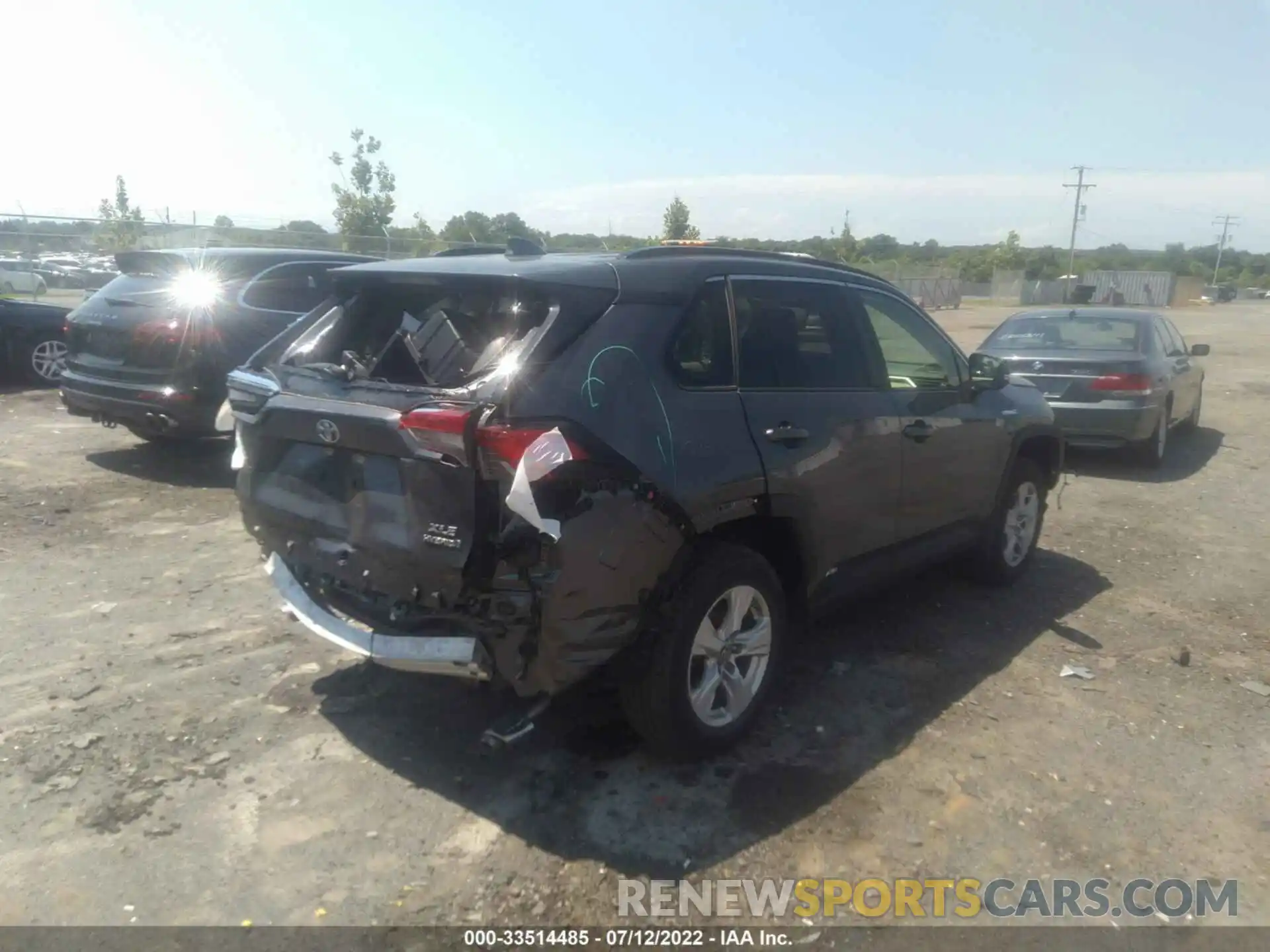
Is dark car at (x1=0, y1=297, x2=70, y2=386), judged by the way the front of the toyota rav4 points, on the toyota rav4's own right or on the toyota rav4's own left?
on the toyota rav4's own left

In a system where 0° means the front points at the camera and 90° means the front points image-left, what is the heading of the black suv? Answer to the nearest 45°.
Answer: approximately 225°

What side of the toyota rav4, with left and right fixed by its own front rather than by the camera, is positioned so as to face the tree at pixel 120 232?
left

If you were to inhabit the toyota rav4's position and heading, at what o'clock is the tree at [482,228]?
The tree is roughly at 10 o'clock from the toyota rav4.

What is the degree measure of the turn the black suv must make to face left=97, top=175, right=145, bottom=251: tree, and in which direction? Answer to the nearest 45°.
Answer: approximately 45° to its left

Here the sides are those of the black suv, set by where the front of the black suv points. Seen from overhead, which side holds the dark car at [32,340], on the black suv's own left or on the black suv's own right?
on the black suv's own left

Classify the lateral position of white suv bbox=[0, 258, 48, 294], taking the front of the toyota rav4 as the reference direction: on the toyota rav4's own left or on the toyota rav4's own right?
on the toyota rav4's own left

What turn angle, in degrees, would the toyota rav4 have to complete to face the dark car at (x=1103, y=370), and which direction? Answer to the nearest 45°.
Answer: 0° — it already faces it

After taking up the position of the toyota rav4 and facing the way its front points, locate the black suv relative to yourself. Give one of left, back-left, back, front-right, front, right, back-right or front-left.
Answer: left

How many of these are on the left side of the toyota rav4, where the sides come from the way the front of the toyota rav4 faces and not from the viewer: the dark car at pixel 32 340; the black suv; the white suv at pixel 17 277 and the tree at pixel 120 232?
4

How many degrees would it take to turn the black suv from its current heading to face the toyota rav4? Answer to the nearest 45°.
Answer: approximately 135° to its right

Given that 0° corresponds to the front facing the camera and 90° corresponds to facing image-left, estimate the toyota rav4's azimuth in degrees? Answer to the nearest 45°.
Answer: approximately 225°
